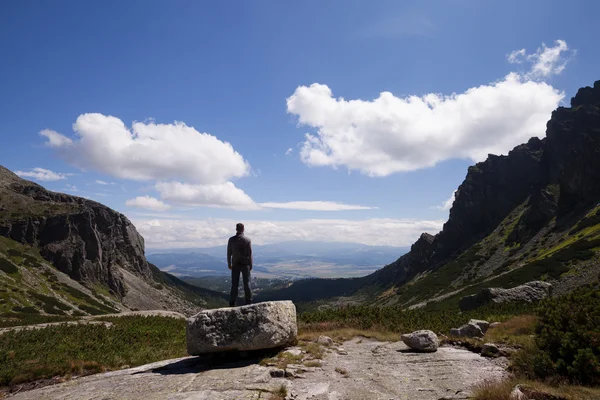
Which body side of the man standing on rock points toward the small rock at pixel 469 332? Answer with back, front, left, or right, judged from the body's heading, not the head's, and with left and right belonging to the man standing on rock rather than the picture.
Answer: right

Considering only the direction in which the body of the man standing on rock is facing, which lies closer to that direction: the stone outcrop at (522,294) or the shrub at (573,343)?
the stone outcrop

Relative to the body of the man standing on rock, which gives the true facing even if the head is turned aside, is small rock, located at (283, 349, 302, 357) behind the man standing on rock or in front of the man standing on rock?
behind

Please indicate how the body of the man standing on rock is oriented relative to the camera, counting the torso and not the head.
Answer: away from the camera

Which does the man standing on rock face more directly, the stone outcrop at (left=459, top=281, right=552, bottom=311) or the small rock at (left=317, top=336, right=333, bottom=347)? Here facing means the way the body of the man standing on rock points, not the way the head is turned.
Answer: the stone outcrop

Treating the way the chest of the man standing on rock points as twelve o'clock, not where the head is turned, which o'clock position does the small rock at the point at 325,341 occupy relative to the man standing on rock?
The small rock is roughly at 4 o'clock from the man standing on rock.

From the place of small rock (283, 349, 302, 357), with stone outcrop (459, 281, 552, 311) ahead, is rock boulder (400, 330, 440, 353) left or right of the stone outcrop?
right

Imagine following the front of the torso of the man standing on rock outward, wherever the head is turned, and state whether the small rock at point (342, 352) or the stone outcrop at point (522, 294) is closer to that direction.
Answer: the stone outcrop

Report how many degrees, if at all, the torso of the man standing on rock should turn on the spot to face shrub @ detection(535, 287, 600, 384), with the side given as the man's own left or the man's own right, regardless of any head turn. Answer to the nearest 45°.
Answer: approximately 135° to the man's own right
